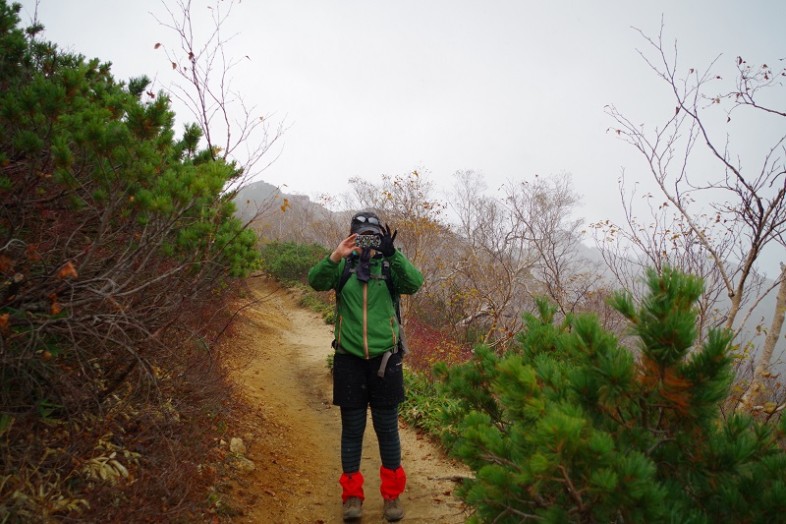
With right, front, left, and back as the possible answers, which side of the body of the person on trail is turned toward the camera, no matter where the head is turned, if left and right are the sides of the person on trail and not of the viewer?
front

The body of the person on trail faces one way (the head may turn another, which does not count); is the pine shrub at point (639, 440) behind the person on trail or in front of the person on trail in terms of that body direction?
in front

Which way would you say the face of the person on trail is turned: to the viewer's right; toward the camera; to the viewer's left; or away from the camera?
toward the camera
